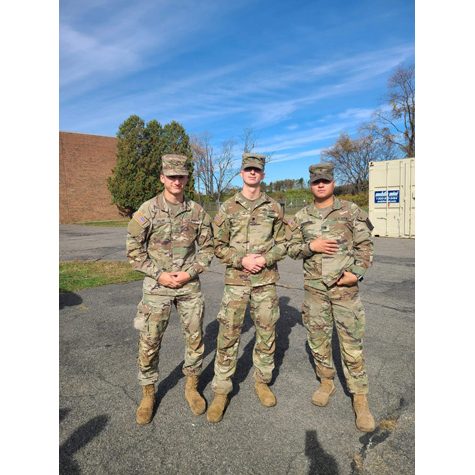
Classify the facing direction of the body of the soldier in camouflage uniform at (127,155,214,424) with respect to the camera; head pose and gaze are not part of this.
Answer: toward the camera

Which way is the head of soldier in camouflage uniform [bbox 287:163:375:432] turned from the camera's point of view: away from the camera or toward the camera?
toward the camera

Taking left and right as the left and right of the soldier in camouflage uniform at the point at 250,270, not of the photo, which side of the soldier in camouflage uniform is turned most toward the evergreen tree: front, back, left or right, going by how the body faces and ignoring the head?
back

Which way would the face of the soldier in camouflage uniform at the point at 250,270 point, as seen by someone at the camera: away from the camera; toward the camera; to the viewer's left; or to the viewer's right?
toward the camera

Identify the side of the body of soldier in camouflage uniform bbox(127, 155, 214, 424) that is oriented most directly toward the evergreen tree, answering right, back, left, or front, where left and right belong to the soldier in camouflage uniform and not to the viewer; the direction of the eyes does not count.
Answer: back

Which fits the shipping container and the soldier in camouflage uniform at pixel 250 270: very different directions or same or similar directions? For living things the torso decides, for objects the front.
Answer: same or similar directions

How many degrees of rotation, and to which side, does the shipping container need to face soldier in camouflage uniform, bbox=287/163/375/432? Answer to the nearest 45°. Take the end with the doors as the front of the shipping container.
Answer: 0° — it already faces them

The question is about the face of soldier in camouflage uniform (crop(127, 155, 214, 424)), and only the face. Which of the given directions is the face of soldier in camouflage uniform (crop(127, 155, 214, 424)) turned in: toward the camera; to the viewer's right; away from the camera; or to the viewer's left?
toward the camera

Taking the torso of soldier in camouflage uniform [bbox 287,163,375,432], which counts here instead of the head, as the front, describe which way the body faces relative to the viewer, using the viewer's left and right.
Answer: facing the viewer

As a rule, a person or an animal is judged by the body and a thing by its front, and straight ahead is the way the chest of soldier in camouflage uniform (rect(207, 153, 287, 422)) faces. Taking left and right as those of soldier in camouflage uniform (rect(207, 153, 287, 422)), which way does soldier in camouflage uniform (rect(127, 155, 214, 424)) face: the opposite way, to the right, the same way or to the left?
the same way

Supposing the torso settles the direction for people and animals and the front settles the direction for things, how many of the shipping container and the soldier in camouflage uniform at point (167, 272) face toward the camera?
2

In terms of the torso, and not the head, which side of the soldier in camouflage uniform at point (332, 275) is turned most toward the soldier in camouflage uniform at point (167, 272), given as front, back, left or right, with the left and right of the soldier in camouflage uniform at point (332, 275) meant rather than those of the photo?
right
